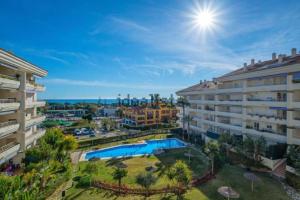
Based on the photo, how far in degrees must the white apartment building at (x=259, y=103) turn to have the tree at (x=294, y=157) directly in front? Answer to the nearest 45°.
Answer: approximately 45° to its left

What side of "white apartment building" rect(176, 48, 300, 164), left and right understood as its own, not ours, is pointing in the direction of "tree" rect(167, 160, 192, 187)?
front

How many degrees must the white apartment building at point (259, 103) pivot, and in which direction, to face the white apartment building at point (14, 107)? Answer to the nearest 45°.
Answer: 0° — it already faces it
